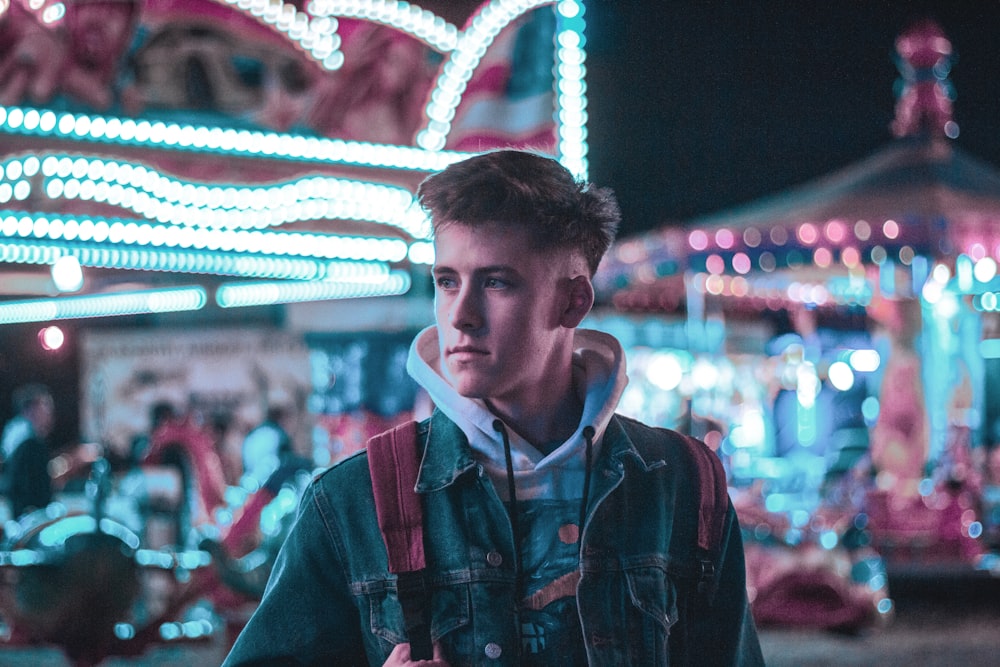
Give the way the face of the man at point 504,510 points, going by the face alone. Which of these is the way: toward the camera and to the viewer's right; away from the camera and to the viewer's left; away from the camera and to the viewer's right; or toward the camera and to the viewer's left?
toward the camera and to the viewer's left

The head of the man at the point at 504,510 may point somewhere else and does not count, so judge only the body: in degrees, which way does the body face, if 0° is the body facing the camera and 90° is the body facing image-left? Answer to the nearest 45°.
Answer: approximately 0°

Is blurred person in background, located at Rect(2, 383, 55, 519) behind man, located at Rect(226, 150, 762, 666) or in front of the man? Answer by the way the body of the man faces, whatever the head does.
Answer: behind

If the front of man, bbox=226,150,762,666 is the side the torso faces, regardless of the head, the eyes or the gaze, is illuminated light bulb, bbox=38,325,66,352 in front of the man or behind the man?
behind

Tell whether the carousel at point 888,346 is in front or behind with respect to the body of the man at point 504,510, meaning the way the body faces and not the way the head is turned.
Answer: behind
